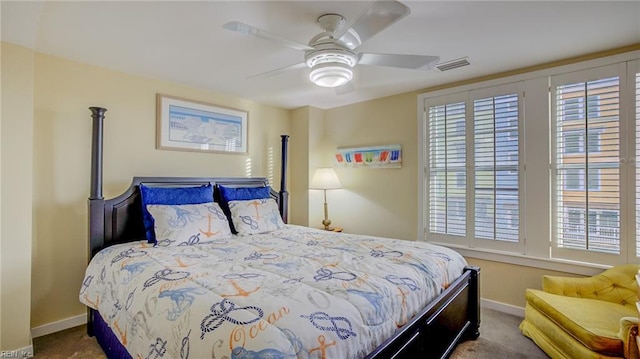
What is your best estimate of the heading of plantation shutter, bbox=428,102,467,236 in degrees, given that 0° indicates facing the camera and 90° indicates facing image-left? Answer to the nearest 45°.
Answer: approximately 45°

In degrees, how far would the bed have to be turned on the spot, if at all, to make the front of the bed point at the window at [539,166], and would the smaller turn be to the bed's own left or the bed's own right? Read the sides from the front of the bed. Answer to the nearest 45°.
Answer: approximately 45° to the bed's own left

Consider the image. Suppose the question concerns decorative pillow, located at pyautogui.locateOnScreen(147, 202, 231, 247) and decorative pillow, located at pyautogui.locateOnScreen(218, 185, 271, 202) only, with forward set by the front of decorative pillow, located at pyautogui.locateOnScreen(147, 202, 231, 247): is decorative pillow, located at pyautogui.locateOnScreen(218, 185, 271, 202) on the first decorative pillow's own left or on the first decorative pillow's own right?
on the first decorative pillow's own left

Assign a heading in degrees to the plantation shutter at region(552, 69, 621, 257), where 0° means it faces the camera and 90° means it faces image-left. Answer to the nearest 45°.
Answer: approximately 45°

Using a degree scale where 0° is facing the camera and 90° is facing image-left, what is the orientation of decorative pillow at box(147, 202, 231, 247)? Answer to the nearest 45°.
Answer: approximately 315°

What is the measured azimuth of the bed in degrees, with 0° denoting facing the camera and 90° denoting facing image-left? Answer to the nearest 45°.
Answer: approximately 315°

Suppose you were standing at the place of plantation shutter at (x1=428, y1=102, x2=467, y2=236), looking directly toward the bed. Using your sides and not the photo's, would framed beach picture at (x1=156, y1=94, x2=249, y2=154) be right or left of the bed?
right

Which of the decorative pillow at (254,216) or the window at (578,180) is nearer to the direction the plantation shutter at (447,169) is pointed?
the decorative pillow

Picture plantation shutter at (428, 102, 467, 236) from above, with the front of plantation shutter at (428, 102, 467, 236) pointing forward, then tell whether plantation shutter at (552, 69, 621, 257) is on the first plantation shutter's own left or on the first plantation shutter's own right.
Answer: on the first plantation shutter's own left
